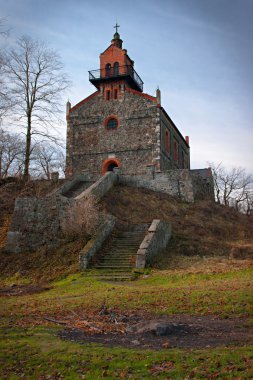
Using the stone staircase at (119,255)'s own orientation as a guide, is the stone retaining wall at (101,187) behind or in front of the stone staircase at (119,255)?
behind

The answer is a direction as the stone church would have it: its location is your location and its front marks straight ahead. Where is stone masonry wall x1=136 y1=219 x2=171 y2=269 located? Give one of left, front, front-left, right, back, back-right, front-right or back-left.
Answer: front

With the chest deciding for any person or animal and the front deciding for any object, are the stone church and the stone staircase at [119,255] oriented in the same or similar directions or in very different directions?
same or similar directions

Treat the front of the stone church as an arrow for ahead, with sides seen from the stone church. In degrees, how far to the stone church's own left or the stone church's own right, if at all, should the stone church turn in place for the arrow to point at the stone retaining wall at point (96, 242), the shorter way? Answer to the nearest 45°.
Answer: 0° — it already faces it

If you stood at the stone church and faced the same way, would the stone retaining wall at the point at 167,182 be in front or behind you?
in front

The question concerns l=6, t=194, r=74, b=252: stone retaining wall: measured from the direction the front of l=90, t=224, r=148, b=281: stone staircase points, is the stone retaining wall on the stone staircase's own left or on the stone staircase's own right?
on the stone staircase's own right

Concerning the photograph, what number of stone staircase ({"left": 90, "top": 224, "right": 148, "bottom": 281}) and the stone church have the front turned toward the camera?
2

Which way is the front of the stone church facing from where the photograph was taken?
facing the viewer

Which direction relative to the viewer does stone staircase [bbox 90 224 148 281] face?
toward the camera

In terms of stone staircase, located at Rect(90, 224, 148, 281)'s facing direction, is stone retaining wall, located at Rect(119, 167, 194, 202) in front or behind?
behind
